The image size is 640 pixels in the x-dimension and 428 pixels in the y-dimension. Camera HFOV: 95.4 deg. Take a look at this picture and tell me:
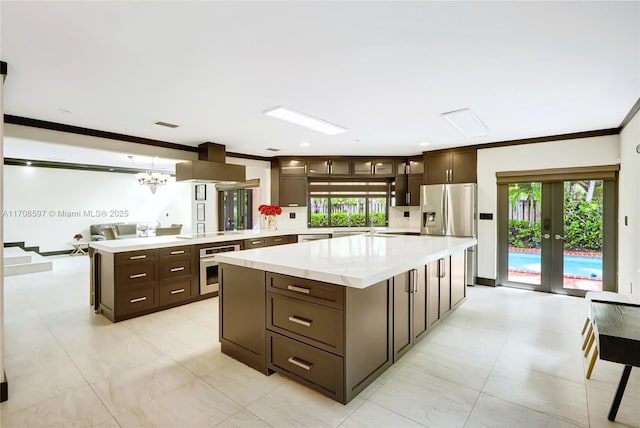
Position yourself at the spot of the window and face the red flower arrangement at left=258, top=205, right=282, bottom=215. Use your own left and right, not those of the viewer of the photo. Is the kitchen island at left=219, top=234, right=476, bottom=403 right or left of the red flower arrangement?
left

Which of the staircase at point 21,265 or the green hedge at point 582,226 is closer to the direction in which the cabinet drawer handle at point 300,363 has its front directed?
the staircase

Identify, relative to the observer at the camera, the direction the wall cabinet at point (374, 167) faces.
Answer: facing the viewer

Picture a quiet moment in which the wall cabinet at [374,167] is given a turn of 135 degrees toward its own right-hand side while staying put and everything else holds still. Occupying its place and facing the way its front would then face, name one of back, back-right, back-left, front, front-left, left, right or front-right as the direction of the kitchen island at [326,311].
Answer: back-left

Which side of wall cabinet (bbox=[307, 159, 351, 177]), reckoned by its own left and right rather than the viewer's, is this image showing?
front

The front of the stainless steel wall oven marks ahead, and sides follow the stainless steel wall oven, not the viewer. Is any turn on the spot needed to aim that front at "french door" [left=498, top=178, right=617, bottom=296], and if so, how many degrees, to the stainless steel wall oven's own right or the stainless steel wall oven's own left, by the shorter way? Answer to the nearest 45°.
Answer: approximately 45° to the stainless steel wall oven's own left

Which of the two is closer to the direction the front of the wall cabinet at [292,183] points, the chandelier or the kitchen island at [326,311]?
the kitchen island

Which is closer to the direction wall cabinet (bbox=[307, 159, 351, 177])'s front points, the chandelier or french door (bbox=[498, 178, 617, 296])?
the french door

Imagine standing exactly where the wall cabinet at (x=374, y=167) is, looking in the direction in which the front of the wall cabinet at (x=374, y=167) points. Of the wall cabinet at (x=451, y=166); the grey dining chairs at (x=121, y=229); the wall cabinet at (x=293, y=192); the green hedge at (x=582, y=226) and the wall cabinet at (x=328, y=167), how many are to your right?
3

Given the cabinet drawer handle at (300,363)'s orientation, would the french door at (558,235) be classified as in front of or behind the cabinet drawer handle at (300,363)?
behind

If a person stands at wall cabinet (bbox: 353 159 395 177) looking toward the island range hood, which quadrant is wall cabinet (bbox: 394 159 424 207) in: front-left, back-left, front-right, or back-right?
back-left
